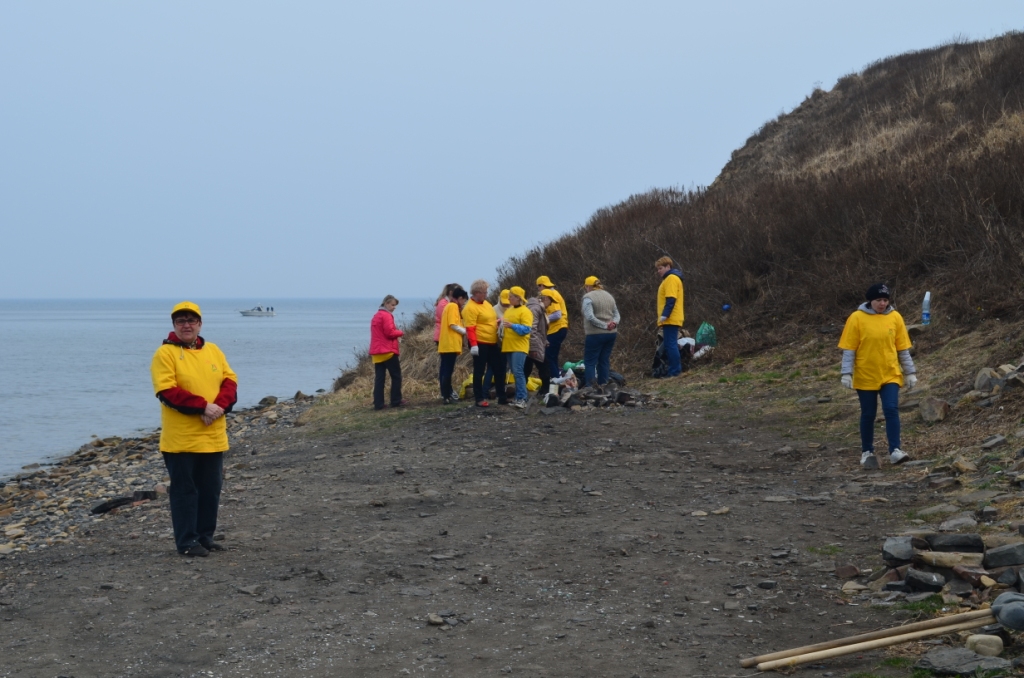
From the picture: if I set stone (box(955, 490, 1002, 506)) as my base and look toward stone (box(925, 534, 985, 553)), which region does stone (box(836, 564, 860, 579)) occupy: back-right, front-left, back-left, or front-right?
front-right

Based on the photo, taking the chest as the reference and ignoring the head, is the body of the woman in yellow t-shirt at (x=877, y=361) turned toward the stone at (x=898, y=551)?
yes

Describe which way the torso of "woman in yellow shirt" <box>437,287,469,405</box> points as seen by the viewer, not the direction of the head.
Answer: to the viewer's right

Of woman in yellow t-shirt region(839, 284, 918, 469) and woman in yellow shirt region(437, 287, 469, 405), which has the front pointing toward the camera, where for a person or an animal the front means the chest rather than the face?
woman in yellow t-shirt region(839, 284, 918, 469)

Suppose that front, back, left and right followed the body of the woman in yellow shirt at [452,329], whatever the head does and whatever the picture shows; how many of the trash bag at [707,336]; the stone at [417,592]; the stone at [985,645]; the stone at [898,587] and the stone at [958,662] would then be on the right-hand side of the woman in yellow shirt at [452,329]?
4

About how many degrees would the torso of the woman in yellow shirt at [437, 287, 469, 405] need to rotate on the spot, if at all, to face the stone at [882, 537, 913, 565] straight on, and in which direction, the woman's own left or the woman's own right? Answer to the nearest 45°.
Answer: approximately 90° to the woman's own right

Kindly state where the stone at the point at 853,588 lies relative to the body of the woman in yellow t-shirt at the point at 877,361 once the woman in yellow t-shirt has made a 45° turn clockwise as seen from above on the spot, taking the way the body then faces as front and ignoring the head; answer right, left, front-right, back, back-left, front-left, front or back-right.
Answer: front-left

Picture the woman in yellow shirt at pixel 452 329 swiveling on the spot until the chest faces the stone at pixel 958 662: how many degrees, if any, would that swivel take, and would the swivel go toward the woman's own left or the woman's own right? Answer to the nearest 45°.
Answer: approximately 90° to the woman's own right

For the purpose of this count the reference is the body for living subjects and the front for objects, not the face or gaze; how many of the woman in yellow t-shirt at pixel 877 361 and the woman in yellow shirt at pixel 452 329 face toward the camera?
1

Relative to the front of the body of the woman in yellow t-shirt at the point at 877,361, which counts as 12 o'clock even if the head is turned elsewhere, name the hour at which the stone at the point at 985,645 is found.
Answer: The stone is roughly at 12 o'clock from the woman in yellow t-shirt.

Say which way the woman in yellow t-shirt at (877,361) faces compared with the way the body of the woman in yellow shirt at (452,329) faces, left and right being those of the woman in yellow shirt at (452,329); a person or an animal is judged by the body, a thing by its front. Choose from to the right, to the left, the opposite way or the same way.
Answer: to the right

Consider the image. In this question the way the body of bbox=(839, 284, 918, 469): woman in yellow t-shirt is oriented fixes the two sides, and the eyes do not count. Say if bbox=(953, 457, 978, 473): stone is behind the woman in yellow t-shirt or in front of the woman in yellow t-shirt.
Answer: in front

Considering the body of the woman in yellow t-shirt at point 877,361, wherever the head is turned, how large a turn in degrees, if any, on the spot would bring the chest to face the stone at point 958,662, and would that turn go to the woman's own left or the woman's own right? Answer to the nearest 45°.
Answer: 0° — they already face it

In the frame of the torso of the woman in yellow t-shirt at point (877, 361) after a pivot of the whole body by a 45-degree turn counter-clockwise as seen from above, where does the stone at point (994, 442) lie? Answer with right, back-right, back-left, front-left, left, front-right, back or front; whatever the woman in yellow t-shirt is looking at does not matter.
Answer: front-left

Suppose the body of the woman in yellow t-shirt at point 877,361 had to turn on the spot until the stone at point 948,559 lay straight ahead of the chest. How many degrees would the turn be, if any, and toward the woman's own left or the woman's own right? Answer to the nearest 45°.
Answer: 0° — they already face it

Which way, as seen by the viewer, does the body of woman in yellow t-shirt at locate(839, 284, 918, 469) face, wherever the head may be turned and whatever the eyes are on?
toward the camera

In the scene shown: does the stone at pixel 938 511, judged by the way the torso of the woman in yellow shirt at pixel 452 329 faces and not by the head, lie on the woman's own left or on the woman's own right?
on the woman's own right

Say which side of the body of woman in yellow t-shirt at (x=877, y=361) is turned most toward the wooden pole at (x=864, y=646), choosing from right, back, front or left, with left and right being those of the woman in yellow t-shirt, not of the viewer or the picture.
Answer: front
